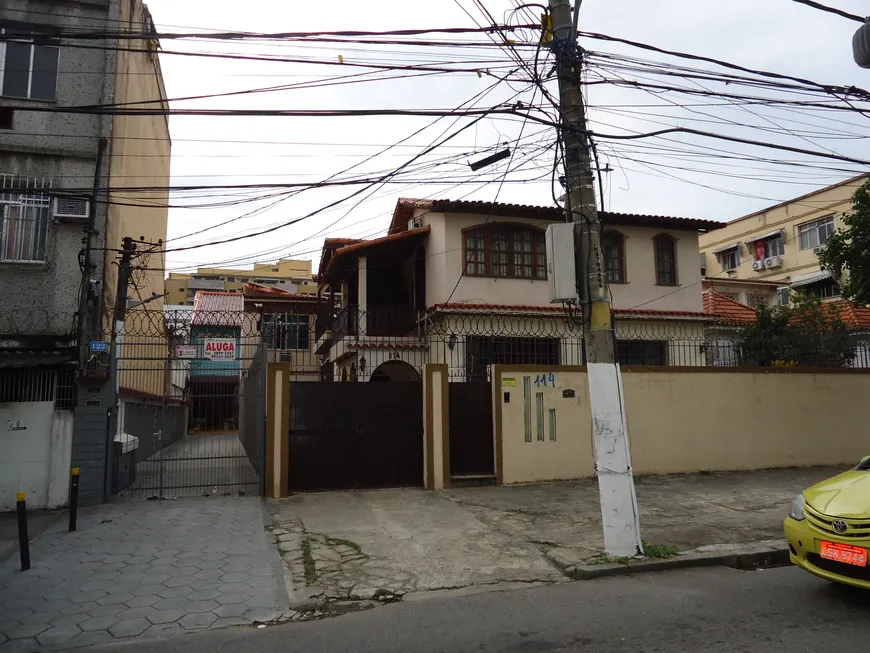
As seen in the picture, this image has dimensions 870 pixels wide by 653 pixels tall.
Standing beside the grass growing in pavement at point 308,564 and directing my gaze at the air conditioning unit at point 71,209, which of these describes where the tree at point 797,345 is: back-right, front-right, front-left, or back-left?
back-right

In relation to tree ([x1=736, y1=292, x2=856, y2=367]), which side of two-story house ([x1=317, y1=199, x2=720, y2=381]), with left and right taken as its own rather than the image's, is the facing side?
left

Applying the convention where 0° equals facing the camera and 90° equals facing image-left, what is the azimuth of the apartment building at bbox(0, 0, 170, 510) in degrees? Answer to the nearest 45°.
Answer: approximately 0°

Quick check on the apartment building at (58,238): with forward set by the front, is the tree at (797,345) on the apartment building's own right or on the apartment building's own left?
on the apartment building's own left

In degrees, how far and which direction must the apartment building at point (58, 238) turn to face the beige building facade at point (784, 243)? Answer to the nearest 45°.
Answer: approximately 90° to its left

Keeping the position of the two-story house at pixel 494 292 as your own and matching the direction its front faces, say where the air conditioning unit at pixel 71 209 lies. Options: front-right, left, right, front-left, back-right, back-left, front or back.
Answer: front-right

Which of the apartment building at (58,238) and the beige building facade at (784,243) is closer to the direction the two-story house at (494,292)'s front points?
the apartment building

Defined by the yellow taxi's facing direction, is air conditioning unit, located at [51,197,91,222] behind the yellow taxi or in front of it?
in front

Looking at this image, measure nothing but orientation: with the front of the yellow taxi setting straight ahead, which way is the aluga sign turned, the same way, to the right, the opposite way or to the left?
to the left

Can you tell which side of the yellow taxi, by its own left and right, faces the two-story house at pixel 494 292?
right

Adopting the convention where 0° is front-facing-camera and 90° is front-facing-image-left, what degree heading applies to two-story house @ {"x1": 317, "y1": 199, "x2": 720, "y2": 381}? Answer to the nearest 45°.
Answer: approximately 0°
